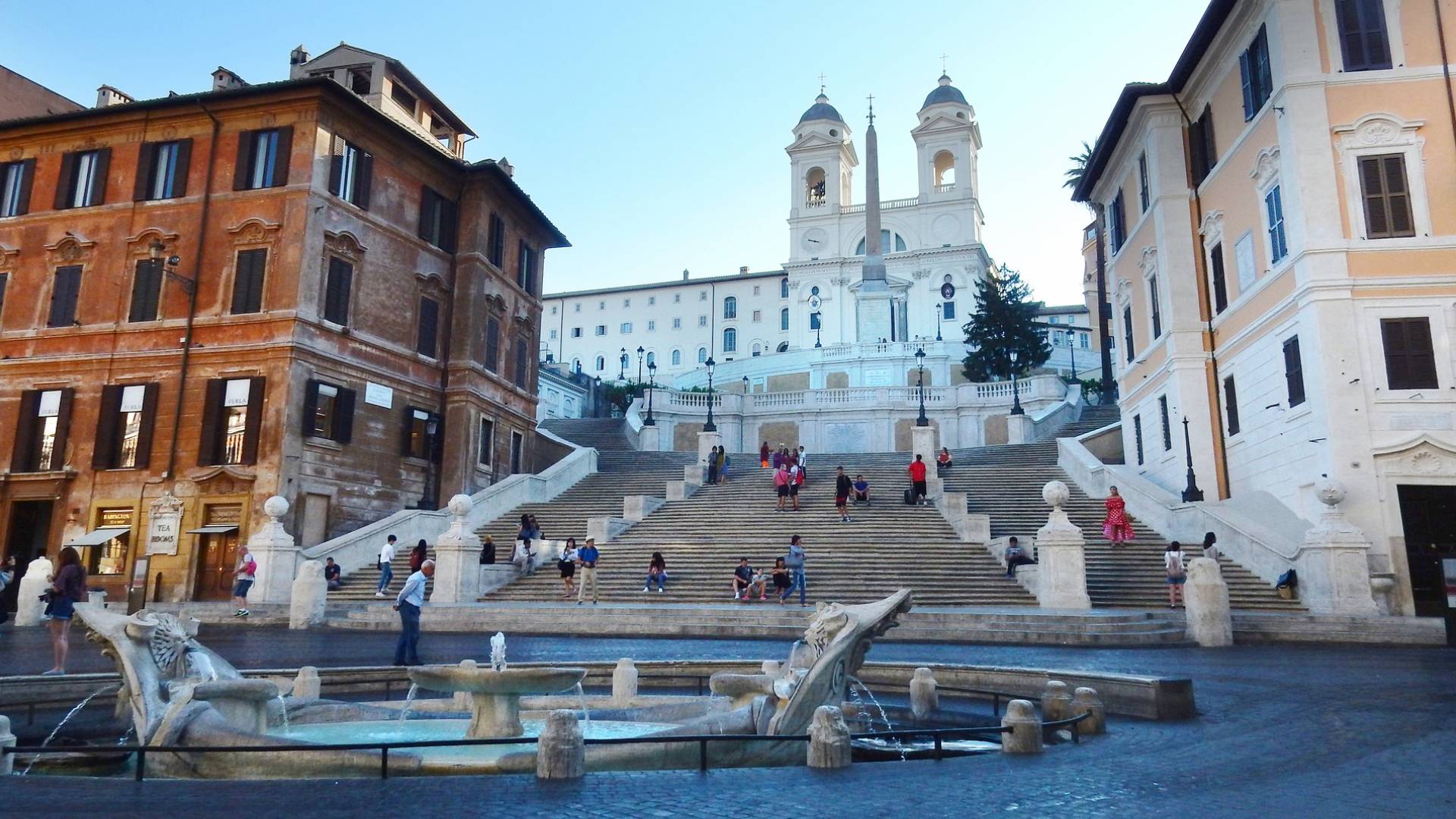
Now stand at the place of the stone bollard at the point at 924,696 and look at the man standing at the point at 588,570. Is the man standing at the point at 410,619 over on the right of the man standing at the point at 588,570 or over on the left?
left

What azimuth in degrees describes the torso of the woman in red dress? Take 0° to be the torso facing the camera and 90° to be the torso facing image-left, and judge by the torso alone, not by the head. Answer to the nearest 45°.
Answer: approximately 0°

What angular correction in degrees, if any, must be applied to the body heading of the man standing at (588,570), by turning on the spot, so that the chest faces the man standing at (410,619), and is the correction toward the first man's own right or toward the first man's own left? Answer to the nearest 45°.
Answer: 0° — they already face them

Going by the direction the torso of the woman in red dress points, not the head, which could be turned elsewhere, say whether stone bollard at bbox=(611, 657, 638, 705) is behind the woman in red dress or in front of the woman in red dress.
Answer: in front

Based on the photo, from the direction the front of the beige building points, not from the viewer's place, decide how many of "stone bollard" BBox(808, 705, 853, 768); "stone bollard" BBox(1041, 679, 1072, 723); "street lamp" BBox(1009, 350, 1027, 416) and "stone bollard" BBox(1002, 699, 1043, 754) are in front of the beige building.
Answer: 3

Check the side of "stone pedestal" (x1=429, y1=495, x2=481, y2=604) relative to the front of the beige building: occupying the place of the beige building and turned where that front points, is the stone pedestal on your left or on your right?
on your right

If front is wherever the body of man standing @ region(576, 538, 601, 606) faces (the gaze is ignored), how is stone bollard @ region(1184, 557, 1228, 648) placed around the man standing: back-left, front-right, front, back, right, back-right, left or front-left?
front-left

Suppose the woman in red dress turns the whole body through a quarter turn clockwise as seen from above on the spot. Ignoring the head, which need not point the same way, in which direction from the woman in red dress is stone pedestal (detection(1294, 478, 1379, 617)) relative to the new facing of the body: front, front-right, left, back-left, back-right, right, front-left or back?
back-left

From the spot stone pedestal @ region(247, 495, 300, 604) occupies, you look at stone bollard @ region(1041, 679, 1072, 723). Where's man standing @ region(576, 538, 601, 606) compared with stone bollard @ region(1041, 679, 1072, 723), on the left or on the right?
left

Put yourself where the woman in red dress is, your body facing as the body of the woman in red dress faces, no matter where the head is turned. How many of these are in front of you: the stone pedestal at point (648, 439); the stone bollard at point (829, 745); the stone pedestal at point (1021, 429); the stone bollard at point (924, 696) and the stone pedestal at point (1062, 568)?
3

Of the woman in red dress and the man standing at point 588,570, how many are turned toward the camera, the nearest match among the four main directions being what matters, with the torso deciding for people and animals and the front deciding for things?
2

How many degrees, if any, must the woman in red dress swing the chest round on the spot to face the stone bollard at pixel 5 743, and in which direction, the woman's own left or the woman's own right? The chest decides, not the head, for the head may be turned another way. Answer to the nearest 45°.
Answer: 0° — they already face it
